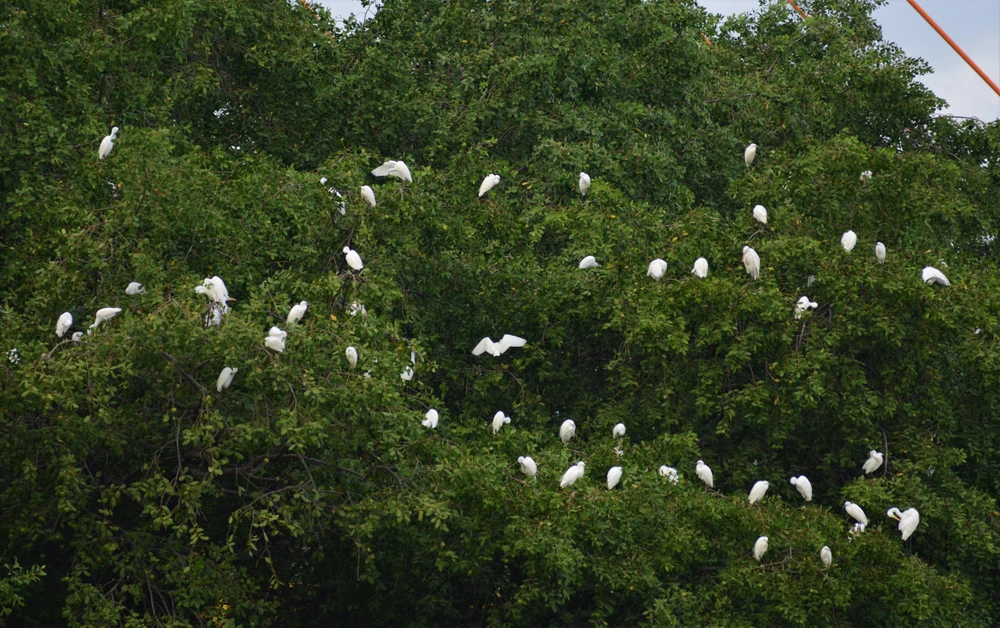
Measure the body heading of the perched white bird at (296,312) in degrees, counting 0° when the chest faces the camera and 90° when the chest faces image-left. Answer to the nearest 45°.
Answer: approximately 270°

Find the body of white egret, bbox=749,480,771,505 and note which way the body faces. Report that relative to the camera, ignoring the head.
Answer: to the viewer's right

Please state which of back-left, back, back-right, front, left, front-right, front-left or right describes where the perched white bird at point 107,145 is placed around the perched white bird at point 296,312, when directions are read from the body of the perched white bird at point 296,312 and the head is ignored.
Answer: back-left

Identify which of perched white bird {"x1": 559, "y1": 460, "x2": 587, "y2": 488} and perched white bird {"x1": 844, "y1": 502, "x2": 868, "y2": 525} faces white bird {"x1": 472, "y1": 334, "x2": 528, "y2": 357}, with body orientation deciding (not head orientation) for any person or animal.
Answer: perched white bird {"x1": 844, "y1": 502, "x2": 868, "y2": 525}

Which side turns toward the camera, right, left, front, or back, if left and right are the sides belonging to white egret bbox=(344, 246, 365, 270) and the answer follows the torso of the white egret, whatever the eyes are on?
left
